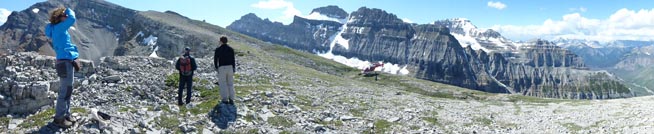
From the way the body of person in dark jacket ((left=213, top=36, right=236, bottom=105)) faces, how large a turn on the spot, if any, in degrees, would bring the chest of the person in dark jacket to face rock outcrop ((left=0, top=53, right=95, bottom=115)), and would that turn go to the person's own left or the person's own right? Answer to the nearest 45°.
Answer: approximately 90° to the person's own left

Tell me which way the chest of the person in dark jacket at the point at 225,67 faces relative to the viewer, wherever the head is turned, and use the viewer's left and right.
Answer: facing away from the viewer

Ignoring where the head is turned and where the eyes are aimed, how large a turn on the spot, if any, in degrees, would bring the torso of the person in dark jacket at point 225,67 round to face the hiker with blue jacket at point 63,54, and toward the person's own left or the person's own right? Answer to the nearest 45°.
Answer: approximately 135° to the person's own left
